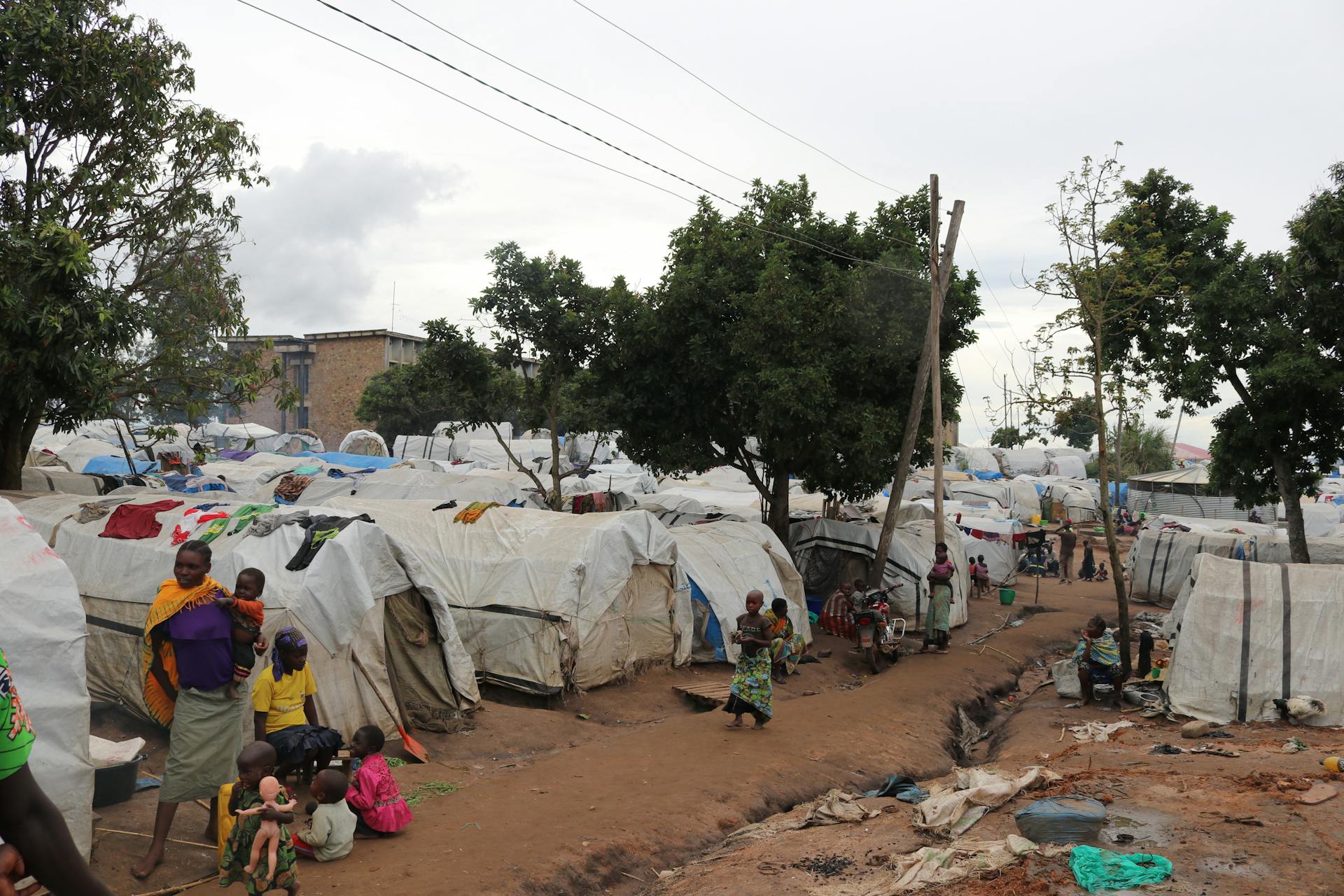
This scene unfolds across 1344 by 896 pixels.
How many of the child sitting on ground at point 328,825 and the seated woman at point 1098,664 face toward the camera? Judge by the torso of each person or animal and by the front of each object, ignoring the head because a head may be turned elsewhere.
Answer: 1

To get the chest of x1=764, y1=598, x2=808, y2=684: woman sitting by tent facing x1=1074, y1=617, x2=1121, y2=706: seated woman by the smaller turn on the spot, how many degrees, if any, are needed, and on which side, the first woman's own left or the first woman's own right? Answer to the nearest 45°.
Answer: approximately 45° to the first woman's own left

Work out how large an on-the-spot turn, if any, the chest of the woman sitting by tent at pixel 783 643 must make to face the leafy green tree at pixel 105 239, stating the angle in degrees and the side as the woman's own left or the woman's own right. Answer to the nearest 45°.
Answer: approximately 135° to the woman's own right

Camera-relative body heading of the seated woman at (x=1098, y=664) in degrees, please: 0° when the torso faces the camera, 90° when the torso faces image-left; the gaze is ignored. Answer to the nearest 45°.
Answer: approximately 0°

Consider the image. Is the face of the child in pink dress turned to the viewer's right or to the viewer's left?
to the viewer's left

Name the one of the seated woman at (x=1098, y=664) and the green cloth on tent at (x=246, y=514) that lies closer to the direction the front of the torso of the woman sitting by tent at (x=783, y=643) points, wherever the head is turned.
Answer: the seated woman

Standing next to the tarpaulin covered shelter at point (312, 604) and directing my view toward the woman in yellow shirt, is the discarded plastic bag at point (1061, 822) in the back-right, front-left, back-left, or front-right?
front-left

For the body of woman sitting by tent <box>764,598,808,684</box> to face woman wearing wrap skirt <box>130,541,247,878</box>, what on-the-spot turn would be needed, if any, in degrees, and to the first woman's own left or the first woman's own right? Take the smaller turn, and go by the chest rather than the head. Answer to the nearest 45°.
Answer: approximately 90° to the first woman's own right

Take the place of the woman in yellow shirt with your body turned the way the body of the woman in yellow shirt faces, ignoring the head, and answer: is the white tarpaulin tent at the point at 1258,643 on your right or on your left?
on your left

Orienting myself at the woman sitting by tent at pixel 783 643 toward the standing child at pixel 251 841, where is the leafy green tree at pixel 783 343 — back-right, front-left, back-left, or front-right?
back-right

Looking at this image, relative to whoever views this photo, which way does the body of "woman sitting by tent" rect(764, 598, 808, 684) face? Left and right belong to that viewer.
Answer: facing the viewer and to the right of the viewer

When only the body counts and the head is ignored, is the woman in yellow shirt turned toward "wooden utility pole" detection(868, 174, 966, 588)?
no

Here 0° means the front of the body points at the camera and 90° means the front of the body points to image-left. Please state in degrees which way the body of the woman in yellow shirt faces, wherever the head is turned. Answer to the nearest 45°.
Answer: approximately 315°

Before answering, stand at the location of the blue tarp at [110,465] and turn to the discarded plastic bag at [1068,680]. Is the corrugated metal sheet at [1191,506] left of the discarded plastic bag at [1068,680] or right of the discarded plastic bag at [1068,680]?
left
